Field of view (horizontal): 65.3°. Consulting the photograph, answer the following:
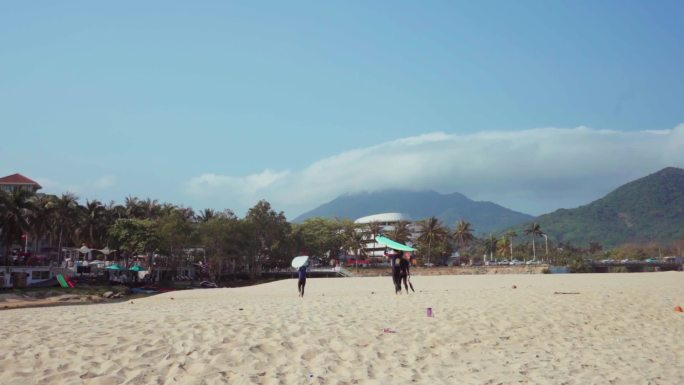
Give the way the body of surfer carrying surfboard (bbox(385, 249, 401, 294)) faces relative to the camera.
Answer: toward the camera
